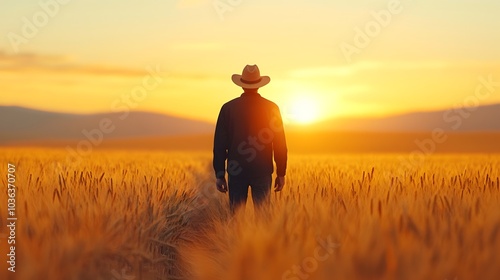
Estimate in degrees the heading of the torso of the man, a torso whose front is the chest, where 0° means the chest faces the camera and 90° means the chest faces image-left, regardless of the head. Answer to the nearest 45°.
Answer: approximately 180°
